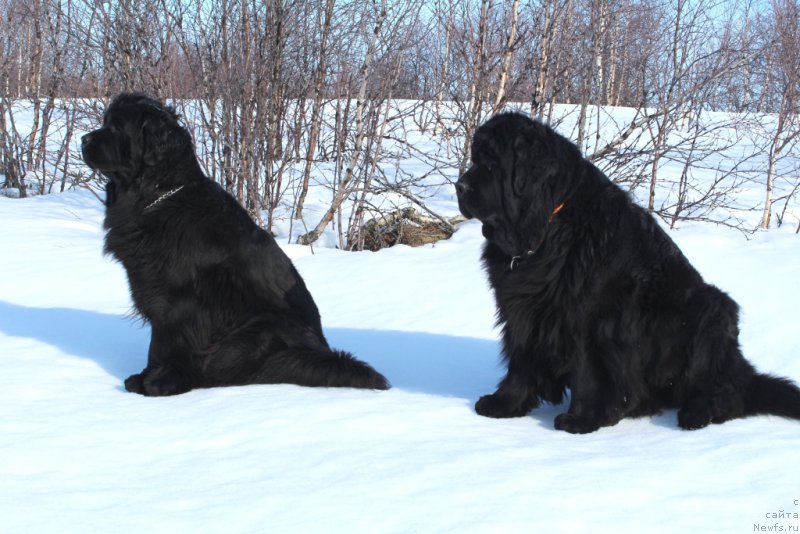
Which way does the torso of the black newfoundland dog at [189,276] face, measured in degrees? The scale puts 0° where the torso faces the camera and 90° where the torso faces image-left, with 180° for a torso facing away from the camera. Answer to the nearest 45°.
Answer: approximately 90°

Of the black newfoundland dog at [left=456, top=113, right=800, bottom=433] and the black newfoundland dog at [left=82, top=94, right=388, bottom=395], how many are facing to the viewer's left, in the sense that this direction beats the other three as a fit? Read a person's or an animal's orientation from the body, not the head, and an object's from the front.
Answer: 2

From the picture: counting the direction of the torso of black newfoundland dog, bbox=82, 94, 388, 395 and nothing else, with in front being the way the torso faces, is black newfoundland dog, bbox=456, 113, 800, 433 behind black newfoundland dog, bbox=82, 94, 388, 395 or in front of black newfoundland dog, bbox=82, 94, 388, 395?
behind

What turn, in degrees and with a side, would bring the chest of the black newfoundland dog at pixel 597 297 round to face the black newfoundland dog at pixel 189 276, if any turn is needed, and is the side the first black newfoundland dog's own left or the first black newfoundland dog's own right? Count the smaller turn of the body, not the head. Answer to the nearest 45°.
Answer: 0° — it already faces it

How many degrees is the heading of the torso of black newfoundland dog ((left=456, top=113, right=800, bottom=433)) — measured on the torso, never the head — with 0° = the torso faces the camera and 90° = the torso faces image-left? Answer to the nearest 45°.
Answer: approximately 90°
